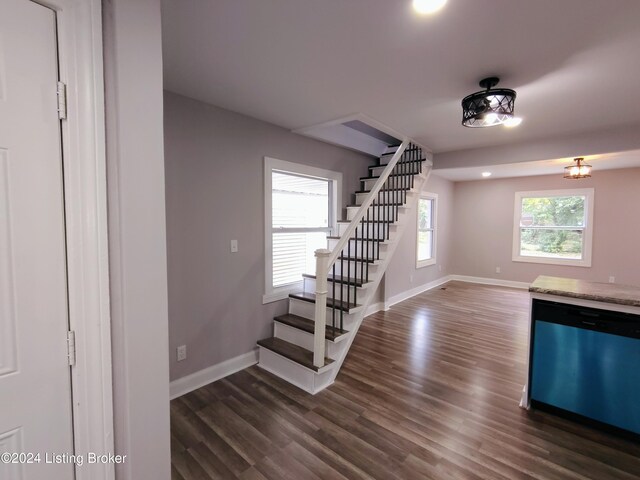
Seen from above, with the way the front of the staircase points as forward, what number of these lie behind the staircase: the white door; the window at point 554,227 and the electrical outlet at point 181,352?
1

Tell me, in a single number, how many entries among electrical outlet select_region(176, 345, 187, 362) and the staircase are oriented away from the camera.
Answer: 0

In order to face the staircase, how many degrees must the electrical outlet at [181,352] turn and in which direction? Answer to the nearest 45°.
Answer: approximately 45° to its left

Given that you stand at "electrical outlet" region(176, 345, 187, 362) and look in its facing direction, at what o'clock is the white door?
The white door is roughly at 2 o'clock from the electrical outlet.

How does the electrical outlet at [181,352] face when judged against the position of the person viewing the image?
facing the viewer and to the right of the viewer

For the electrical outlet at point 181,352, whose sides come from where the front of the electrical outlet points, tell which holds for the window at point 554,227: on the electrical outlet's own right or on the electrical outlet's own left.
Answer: on the electrical outlet's own left

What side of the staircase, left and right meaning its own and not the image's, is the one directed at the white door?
front

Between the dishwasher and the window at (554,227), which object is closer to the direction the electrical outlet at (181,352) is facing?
the dishwasher

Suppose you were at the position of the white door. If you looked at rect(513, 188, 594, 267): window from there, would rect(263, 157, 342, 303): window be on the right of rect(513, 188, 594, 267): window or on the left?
left

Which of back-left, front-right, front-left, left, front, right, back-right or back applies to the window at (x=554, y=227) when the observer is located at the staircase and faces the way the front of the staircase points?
back

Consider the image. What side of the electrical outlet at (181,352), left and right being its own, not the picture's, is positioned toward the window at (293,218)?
left

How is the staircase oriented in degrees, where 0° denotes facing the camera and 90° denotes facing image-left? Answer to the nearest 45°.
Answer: approximately 45°
